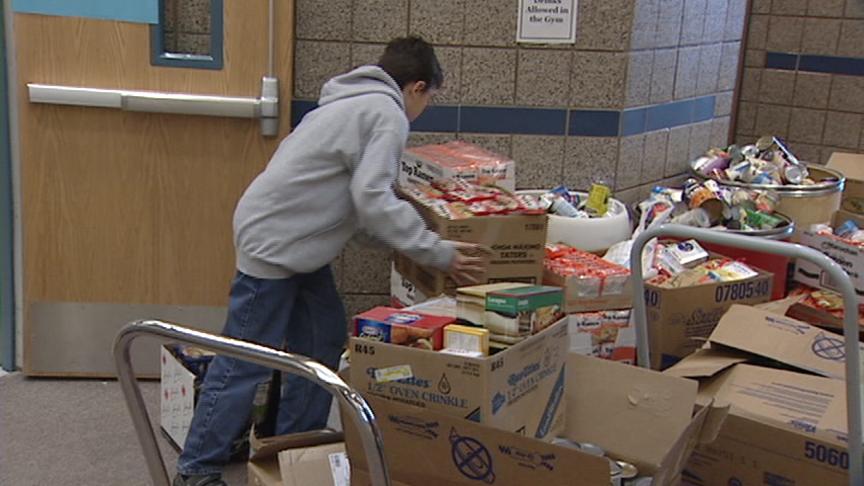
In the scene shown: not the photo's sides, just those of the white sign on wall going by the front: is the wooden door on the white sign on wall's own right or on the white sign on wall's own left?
on the white sign on wall's own right

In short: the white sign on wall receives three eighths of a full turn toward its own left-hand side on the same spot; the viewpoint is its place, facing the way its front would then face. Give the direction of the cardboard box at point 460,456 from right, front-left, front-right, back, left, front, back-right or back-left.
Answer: back-right

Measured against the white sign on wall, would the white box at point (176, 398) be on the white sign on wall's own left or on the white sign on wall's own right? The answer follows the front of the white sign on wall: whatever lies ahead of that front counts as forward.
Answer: on the white sign on wall's own right

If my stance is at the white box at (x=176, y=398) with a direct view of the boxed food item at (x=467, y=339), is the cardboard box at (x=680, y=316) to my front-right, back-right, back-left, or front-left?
front-left

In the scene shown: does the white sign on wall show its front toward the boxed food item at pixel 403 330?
yes

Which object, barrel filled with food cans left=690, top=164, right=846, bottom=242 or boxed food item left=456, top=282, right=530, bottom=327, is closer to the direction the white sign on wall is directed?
the boxed food item

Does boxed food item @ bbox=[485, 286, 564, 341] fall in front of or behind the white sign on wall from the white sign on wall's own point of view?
in front

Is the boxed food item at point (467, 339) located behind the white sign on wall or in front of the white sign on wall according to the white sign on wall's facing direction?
in front

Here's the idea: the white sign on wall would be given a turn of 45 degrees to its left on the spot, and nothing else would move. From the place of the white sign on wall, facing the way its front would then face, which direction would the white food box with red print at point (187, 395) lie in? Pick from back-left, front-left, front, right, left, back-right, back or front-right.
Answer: right

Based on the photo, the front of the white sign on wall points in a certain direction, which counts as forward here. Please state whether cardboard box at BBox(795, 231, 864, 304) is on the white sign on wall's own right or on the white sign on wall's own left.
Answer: on the white sign on wall's own left

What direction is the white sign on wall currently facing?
toward the camera

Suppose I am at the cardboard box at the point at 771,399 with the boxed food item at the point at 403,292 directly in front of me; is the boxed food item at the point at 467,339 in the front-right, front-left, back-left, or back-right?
front-left

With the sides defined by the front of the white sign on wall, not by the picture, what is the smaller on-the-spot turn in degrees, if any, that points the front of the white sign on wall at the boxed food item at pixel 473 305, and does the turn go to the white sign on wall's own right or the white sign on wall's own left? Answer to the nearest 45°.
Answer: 0° — it already faces it

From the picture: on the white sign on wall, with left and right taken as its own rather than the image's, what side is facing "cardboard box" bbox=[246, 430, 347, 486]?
front
